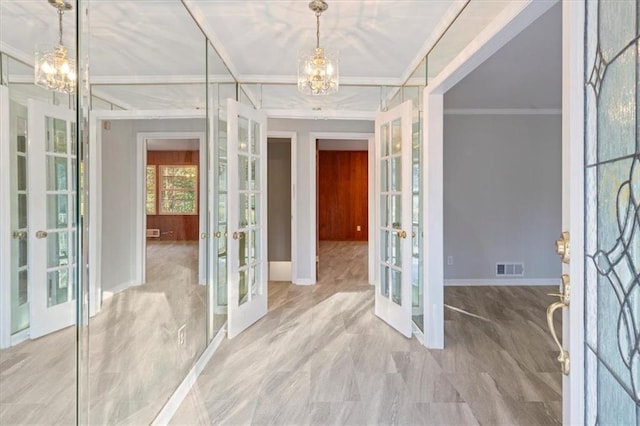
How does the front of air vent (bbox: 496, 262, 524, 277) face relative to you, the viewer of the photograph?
facing the viewer

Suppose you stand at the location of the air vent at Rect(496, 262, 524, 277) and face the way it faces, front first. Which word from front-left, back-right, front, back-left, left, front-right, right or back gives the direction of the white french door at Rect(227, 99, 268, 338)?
front-right

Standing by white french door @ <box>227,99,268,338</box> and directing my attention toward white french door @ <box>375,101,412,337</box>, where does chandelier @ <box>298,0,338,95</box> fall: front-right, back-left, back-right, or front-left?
front-right

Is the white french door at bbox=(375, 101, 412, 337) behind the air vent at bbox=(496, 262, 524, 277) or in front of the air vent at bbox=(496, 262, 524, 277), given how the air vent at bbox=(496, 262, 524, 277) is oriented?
in front

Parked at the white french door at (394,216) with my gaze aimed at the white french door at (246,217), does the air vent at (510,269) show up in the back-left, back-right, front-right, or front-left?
back-right

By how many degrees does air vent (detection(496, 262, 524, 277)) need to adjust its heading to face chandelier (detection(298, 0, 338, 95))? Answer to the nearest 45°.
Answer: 0° — it already faces it
